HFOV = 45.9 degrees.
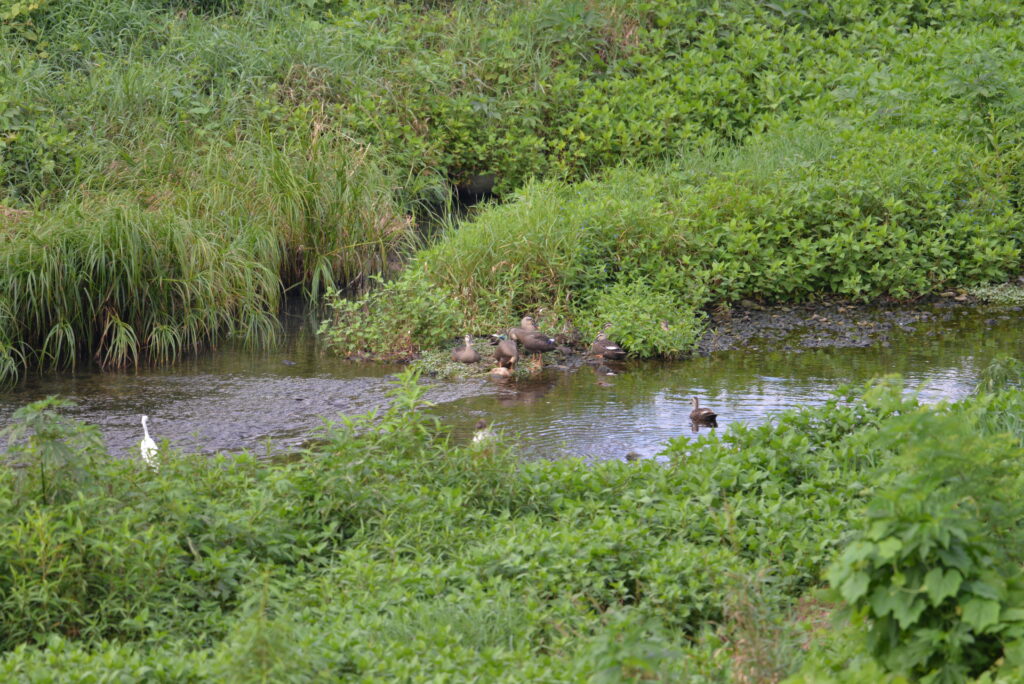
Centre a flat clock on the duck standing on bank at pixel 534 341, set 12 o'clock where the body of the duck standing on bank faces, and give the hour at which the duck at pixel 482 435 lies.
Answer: The duck is roughly at 9 o'clock from the duck standing on bank.

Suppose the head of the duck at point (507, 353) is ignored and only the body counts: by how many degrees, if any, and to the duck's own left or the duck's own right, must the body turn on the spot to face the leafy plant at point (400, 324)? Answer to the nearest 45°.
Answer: approximately 90° to the duck's own right

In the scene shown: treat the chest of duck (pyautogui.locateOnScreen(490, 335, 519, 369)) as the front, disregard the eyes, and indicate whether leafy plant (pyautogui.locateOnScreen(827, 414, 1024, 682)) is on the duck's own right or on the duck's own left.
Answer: on the duck's own left

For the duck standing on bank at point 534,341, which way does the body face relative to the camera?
to the viewer's left

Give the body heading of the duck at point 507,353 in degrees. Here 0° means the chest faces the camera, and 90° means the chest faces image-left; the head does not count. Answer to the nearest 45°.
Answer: approximately 45°

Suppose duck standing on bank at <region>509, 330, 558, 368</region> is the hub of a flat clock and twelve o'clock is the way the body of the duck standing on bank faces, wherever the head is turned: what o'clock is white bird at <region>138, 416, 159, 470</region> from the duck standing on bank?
The white bird is roughly at 10 o'clock from the duck standing on bank.

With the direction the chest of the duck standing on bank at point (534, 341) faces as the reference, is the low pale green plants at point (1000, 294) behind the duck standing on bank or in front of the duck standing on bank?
behind

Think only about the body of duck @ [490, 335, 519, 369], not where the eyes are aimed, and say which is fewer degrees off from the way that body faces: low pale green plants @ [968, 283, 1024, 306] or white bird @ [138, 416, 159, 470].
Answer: the white bird
